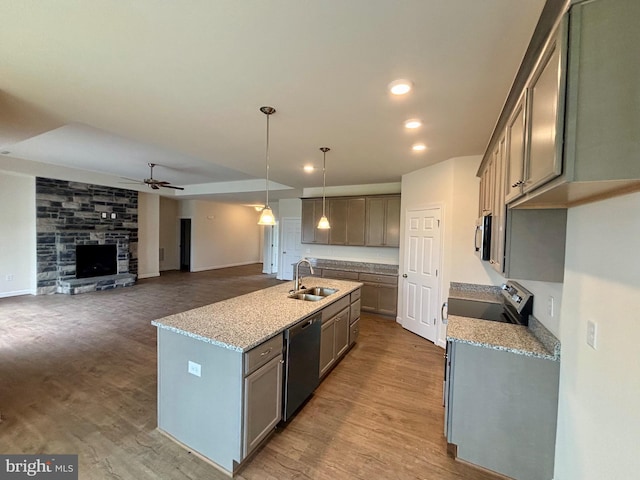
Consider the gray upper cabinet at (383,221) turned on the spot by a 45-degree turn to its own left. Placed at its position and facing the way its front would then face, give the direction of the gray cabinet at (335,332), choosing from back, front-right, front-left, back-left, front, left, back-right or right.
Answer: front-right

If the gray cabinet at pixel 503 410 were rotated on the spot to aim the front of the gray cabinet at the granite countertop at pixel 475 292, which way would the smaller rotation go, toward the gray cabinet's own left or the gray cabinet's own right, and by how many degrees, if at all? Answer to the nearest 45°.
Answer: approximately 90° to the gray cabinet's own right

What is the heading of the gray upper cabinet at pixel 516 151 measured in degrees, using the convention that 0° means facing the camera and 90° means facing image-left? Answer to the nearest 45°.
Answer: approximately 90°

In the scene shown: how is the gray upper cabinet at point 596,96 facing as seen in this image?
to the viewer's left

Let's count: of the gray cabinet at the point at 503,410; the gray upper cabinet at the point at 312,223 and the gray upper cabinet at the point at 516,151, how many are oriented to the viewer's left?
2

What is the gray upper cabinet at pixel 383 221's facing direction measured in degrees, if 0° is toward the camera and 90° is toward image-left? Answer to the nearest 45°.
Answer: approximately 0°

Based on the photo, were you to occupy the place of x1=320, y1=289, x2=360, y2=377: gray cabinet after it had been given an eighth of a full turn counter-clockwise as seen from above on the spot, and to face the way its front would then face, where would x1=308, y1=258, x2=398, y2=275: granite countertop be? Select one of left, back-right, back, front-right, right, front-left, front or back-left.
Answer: left

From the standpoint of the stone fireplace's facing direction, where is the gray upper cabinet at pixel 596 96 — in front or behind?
in front

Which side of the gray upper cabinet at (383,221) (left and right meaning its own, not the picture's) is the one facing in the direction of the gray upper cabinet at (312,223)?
right

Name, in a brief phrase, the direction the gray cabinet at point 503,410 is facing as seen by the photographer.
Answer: facing to the left of the viewer

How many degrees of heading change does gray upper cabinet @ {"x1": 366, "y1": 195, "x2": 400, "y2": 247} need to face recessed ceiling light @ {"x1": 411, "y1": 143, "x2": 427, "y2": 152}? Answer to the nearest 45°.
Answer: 0° — it already faces it

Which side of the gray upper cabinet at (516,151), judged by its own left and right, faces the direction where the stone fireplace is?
front

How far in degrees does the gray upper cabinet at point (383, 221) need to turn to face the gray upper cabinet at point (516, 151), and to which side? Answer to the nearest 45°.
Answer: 0° — it already faces it

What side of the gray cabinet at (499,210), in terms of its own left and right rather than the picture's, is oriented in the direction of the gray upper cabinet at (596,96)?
left

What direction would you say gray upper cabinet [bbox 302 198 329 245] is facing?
toward the camera

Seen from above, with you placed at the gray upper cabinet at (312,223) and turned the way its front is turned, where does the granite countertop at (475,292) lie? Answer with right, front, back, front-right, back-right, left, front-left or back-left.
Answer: front-left

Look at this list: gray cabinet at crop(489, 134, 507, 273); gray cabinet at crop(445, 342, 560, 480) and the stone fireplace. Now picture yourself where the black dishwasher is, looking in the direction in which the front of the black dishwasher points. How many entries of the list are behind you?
1

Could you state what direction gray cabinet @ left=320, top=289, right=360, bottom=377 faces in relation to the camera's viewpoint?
facing the viewer and to the right of the viewer

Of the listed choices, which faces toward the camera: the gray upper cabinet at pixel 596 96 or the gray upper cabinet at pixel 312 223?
the gray upper cabinet at pixel 312 223

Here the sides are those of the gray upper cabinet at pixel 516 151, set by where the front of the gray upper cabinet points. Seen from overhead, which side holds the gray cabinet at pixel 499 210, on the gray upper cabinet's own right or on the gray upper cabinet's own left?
on the gray upper cabinet's own right
